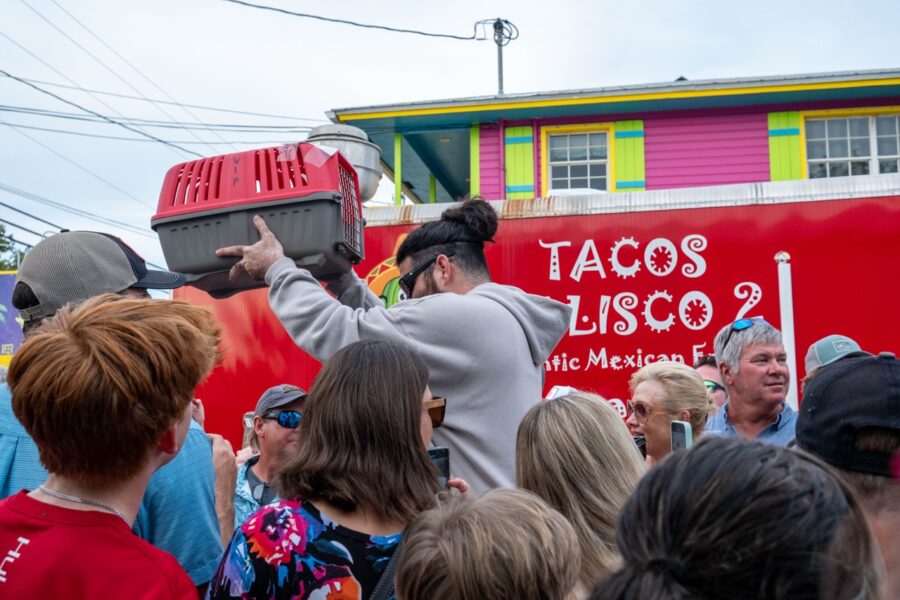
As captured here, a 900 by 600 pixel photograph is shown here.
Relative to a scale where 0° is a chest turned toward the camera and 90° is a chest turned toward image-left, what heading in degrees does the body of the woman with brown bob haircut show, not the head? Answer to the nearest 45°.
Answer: approximately 225°

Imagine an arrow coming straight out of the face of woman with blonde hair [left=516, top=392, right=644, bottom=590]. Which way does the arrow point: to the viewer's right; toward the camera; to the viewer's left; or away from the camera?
away from the camera

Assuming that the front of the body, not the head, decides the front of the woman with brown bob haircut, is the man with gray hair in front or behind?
in front

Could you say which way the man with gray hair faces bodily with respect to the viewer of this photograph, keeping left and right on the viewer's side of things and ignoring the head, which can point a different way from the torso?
facing the viewer and to the right of the viewer

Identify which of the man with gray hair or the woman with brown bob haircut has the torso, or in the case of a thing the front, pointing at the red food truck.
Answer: the woman with brown bob haircut

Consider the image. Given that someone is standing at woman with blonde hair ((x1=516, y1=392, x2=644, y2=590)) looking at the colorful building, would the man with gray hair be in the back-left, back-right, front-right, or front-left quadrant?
front-right

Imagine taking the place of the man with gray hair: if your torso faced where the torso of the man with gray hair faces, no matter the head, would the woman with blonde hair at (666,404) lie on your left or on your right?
on your right

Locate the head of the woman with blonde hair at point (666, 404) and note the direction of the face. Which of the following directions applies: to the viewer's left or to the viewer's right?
to the viewer's left

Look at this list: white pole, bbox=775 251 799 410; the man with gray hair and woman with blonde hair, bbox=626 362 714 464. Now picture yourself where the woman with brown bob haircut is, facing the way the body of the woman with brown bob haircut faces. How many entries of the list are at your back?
0

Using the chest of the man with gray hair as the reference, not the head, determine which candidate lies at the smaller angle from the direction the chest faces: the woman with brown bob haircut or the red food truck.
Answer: the woman with brown bob haircut

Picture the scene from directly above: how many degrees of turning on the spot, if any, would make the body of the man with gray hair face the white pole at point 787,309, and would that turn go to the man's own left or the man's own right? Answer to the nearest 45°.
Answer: approximately 135° to the man's own left

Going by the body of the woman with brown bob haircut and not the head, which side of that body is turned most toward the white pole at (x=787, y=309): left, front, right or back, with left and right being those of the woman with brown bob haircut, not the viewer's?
front

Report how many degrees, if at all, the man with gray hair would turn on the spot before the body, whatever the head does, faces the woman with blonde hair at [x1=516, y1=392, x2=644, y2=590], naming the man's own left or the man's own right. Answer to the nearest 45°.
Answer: approximately 45° to the man's own right

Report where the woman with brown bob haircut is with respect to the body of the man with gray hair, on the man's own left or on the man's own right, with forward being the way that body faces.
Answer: on the man's own right

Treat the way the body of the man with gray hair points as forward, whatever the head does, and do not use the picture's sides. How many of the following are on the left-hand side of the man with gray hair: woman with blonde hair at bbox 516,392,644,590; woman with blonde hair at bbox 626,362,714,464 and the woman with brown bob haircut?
0

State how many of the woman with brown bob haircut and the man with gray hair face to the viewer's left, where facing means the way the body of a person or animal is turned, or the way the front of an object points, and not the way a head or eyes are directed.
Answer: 0
